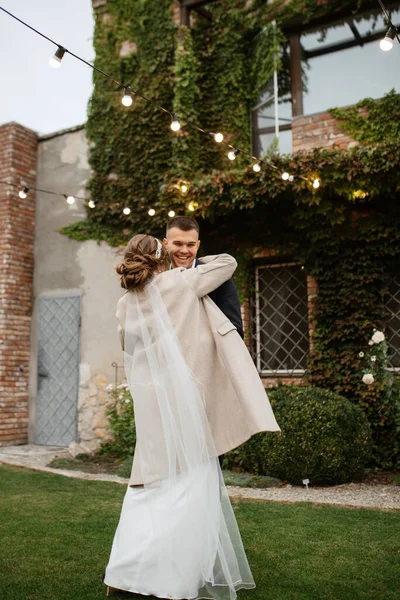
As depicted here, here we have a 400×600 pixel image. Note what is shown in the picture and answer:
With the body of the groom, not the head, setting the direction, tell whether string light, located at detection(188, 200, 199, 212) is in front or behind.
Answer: behind

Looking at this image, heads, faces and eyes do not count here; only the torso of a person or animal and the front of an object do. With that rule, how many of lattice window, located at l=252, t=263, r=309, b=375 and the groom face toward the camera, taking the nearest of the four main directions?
2

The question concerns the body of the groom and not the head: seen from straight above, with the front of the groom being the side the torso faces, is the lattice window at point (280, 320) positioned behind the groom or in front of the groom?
behind

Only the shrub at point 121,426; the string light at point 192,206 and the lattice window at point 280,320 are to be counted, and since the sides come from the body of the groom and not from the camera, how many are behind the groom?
3

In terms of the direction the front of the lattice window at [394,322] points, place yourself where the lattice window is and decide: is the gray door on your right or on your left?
on your right

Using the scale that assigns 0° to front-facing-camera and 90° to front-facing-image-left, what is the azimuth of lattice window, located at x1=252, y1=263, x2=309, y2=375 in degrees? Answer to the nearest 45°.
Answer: approximately 0°

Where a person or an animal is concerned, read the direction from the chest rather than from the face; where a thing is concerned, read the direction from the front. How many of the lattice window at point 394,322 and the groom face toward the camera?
2

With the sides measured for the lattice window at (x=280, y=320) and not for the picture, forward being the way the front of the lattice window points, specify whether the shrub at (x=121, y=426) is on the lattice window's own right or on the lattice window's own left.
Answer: on the lattice window's own right

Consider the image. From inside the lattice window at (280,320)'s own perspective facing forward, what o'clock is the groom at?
The groom is roughly at 12 o'clock from the lattice window.
